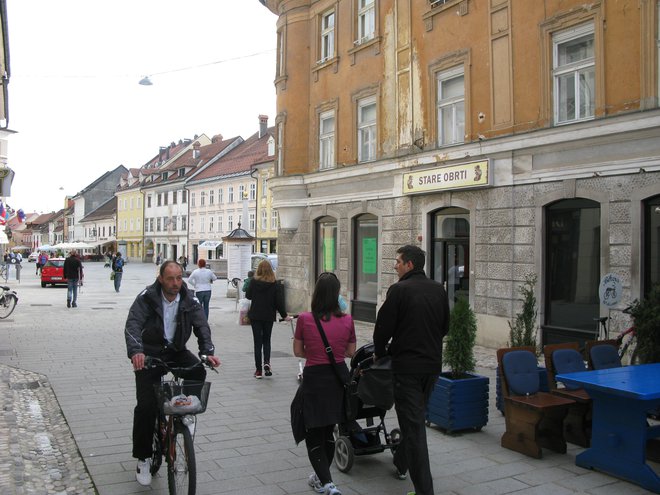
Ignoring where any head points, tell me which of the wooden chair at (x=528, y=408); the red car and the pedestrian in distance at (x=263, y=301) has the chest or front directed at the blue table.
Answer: the wooden chair

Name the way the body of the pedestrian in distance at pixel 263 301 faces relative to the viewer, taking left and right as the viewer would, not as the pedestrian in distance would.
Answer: facing away from the viewer

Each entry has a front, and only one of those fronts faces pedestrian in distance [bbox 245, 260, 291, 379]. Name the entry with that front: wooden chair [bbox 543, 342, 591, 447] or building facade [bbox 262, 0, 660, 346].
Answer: the building facade

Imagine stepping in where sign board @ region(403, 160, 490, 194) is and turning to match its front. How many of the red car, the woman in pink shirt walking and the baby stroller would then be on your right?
1

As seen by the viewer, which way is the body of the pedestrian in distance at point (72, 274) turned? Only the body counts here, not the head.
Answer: away from the camera

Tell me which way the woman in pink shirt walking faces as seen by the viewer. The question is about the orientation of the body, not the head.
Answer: away from the camera

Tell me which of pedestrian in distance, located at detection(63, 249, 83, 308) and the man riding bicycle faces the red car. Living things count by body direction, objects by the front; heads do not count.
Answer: the pedestrian in distance

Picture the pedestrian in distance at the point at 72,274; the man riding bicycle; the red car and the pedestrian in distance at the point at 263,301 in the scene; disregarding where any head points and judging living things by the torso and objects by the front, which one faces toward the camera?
the man riding bicycle

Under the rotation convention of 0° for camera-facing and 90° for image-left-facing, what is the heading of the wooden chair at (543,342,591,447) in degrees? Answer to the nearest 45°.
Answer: approximately 315°

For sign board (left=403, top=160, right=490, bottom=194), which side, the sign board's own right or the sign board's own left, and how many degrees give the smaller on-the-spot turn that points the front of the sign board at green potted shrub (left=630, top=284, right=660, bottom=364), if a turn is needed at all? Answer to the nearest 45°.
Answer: approximately 45° to the sign board's own left

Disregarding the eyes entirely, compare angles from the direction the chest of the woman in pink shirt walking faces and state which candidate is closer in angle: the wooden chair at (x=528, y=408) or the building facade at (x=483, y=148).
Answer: the building facade

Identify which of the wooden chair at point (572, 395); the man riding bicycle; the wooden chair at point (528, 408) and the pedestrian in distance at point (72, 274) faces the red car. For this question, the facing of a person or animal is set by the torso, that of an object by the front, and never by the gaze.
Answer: the pedestrian in distance

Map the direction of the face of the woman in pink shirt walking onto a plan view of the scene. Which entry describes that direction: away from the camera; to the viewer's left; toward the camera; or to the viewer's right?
away from the camera

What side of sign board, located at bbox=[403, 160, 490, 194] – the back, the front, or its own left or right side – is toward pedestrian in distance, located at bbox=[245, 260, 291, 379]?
front
